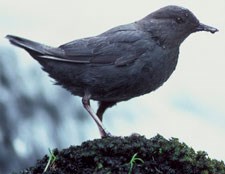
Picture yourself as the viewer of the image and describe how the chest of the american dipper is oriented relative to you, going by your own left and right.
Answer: facing to the right of the viewer
